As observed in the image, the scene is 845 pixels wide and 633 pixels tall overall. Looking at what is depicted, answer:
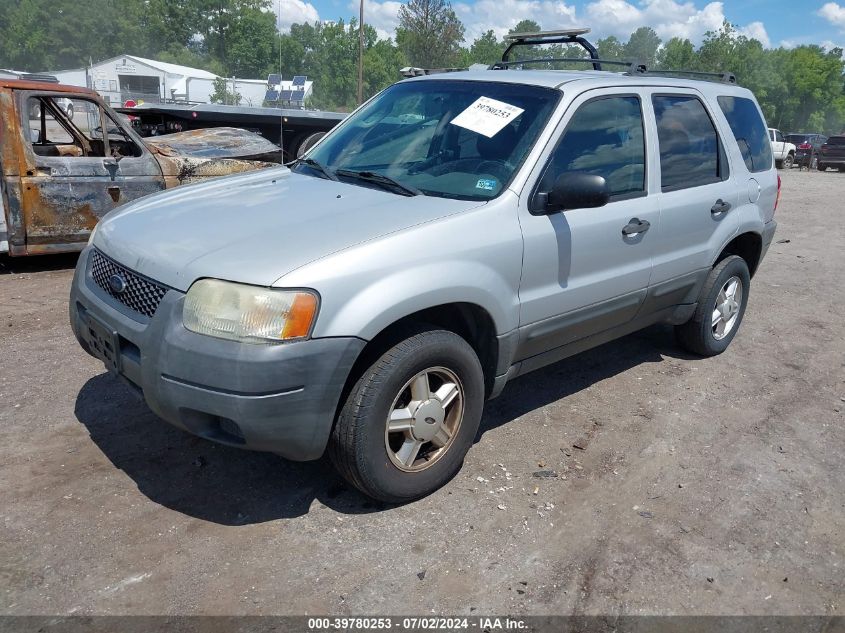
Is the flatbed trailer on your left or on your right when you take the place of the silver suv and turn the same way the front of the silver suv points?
on your right

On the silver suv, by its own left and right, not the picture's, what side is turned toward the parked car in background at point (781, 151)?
back

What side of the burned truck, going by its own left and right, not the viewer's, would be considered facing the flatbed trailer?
left

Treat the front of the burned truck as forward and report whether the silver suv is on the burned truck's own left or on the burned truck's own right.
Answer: on the burned truck's own right

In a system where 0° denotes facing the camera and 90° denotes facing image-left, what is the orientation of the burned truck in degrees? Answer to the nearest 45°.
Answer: approximately 270°

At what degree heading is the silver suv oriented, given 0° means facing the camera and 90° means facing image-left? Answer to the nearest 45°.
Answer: approximately 45°

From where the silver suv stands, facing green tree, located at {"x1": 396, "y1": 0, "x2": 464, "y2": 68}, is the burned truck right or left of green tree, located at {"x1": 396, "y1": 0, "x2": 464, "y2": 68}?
left

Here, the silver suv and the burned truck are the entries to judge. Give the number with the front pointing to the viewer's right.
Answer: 1

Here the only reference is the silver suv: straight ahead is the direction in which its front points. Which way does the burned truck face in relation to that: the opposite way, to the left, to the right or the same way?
the opposite way

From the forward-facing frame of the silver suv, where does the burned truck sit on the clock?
The burned truck is roughly at 3 o'clock from the silver suv.

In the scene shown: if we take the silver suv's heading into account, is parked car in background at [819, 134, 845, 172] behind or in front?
behind

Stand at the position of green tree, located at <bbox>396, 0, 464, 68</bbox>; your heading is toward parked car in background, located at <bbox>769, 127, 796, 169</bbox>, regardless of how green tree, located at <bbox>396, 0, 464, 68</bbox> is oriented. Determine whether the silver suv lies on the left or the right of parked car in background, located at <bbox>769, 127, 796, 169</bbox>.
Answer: right

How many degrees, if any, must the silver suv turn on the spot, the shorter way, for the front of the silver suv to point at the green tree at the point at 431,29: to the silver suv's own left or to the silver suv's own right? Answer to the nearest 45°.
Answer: approximately 135° to the silver suv's own right
